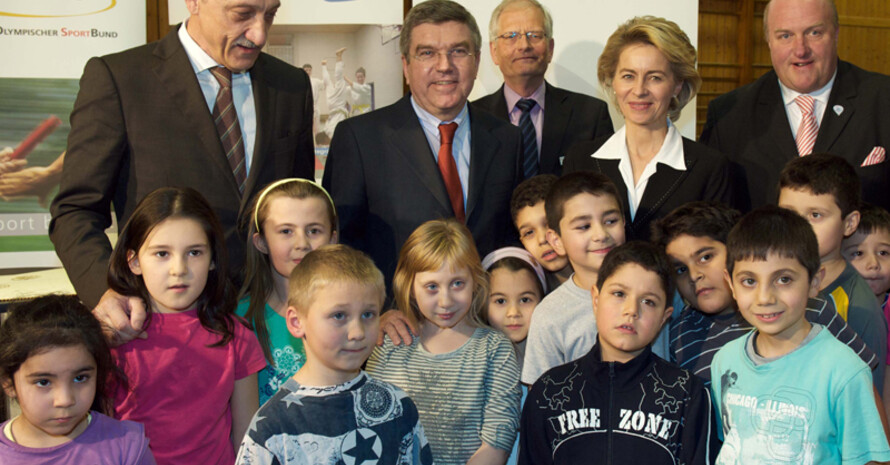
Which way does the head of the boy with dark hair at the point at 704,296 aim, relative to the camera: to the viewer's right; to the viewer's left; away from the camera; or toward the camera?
toward the camera

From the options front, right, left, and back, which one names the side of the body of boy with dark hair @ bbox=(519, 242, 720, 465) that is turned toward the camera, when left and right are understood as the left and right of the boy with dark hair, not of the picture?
front

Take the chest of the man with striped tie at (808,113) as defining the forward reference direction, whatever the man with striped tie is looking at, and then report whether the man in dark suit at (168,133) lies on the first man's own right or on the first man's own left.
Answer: on the first man's own right

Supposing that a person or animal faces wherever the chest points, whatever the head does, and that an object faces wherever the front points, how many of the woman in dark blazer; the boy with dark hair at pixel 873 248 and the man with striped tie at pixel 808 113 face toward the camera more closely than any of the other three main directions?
3

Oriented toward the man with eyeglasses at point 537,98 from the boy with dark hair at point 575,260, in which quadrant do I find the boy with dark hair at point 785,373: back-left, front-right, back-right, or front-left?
back-right

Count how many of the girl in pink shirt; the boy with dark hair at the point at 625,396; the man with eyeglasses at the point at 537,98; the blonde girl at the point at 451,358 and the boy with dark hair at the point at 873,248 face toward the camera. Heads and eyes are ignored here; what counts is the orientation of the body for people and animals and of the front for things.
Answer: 5

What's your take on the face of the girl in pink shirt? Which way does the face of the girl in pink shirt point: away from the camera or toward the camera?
toward the camera

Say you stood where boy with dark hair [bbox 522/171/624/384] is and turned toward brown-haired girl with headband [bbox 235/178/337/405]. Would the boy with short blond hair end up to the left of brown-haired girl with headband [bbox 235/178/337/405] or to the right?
left

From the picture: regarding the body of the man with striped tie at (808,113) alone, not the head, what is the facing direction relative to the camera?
toward the camera

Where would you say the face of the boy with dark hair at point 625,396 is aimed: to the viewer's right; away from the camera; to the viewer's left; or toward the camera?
toward the camera

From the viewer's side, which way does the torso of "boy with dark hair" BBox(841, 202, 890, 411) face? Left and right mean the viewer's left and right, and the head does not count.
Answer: facing the viewer

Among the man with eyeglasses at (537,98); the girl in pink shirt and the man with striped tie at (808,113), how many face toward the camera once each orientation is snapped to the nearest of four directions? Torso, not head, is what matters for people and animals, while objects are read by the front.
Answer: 3

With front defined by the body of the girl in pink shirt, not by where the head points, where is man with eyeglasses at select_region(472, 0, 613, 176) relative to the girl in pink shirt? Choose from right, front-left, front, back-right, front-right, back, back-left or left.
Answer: back-left
